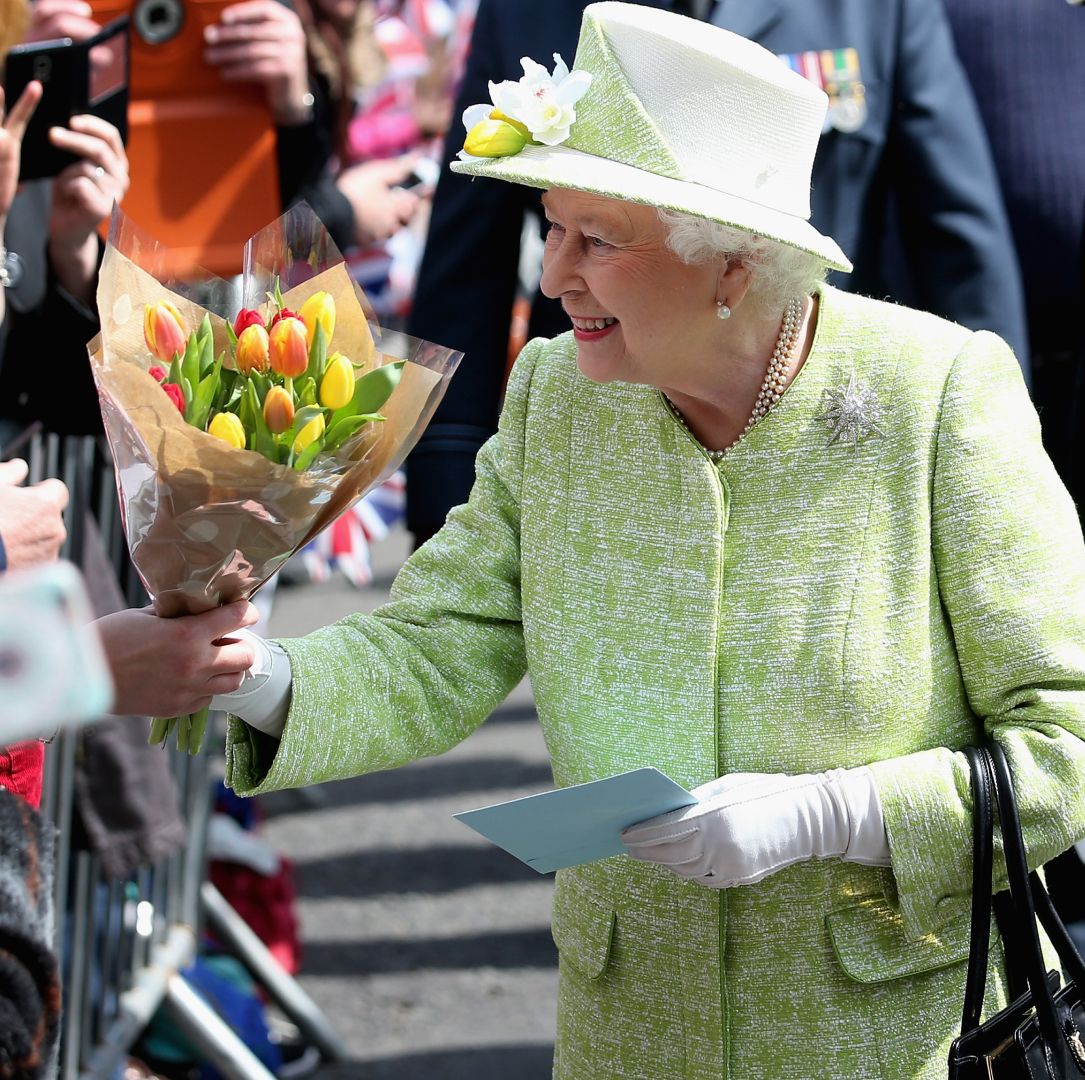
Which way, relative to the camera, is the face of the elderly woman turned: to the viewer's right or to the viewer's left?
to the viewer's left

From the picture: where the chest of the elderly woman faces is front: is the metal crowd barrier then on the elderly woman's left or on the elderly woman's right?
on the elderly woman's right

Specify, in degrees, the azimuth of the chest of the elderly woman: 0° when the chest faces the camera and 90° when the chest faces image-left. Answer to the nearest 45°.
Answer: approximately 45°
